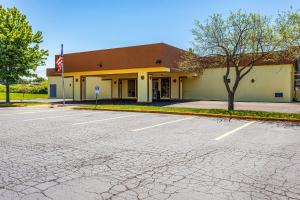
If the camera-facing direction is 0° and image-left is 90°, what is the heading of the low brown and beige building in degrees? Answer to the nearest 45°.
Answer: approximately 0°

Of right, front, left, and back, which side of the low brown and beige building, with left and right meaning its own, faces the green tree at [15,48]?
right

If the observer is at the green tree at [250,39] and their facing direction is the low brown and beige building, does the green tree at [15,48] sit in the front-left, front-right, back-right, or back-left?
front-left

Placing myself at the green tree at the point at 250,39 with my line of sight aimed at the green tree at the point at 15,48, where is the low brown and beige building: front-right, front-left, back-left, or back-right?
front-right

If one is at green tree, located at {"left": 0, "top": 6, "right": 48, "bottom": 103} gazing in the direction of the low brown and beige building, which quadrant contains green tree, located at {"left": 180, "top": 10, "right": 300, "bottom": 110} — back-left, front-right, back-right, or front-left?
front-right
